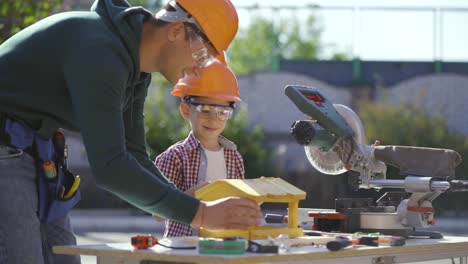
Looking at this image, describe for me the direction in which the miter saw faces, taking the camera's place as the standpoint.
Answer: facing to the left of the viewer

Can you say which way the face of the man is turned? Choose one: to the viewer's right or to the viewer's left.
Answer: to the viewer's right

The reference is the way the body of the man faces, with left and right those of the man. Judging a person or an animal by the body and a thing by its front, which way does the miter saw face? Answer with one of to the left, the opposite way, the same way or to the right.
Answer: the opposite way

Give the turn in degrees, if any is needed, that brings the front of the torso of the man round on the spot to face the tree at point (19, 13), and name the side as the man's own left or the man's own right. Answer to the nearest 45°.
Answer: approximately 90° to the man's own left

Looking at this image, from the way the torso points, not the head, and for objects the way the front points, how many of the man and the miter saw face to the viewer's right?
1

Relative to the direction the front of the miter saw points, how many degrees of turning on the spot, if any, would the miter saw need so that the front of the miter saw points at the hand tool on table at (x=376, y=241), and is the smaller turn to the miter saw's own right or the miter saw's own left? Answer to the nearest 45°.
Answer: approximately 90° to the miter saw's own left

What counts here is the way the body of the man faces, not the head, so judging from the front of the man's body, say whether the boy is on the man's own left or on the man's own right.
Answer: on the man's own left

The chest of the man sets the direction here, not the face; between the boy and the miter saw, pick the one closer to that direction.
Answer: the miter saw

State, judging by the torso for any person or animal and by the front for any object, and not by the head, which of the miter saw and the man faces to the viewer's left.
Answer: the miter saw

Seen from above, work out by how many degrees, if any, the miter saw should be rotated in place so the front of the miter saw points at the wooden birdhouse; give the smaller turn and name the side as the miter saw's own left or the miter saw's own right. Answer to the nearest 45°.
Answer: approximately 45° to the miter saw's own left

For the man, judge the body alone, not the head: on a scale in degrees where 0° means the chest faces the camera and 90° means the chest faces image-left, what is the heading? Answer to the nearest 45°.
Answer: approximately 270°
